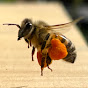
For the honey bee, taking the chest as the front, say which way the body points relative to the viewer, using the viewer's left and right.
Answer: facing to the left of the viewer
